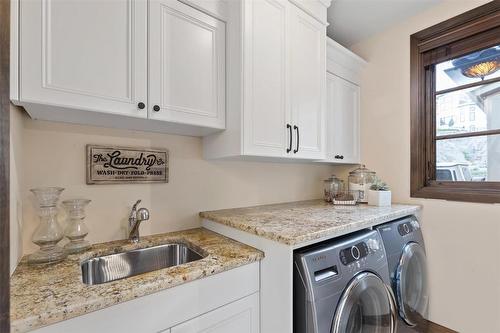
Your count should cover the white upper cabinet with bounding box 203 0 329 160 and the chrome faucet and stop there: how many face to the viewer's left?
0

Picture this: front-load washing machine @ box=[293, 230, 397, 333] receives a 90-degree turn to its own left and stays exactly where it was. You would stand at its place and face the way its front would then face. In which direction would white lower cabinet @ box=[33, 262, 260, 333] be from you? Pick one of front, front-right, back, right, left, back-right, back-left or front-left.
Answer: back

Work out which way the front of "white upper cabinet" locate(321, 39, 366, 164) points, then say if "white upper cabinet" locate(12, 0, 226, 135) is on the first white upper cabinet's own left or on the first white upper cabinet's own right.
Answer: on the first white upper cabinet's own right

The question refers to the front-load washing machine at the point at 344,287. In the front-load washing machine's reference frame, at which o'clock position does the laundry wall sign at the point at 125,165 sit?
The laundry wall sign is roughly at 4 o'clock from the front-load washing machine.

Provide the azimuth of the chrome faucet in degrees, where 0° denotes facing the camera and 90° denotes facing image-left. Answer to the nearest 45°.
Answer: approximately 0°

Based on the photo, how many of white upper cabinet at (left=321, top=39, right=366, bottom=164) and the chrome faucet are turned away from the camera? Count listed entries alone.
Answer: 0

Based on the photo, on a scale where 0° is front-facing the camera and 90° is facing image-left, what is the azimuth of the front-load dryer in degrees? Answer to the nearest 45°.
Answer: approximately 315°

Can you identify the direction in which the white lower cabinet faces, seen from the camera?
facing the viewer and to the right of the viewer

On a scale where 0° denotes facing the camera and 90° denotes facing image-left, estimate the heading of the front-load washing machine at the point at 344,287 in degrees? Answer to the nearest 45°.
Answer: approximately 315°

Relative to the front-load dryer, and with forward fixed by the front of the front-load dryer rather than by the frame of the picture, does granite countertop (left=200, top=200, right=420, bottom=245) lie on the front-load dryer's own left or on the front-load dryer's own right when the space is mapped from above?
on the front-load dryer's own right
